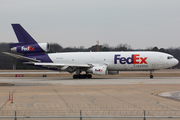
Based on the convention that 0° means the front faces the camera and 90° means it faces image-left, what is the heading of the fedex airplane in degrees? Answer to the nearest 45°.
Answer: approximately 270°
